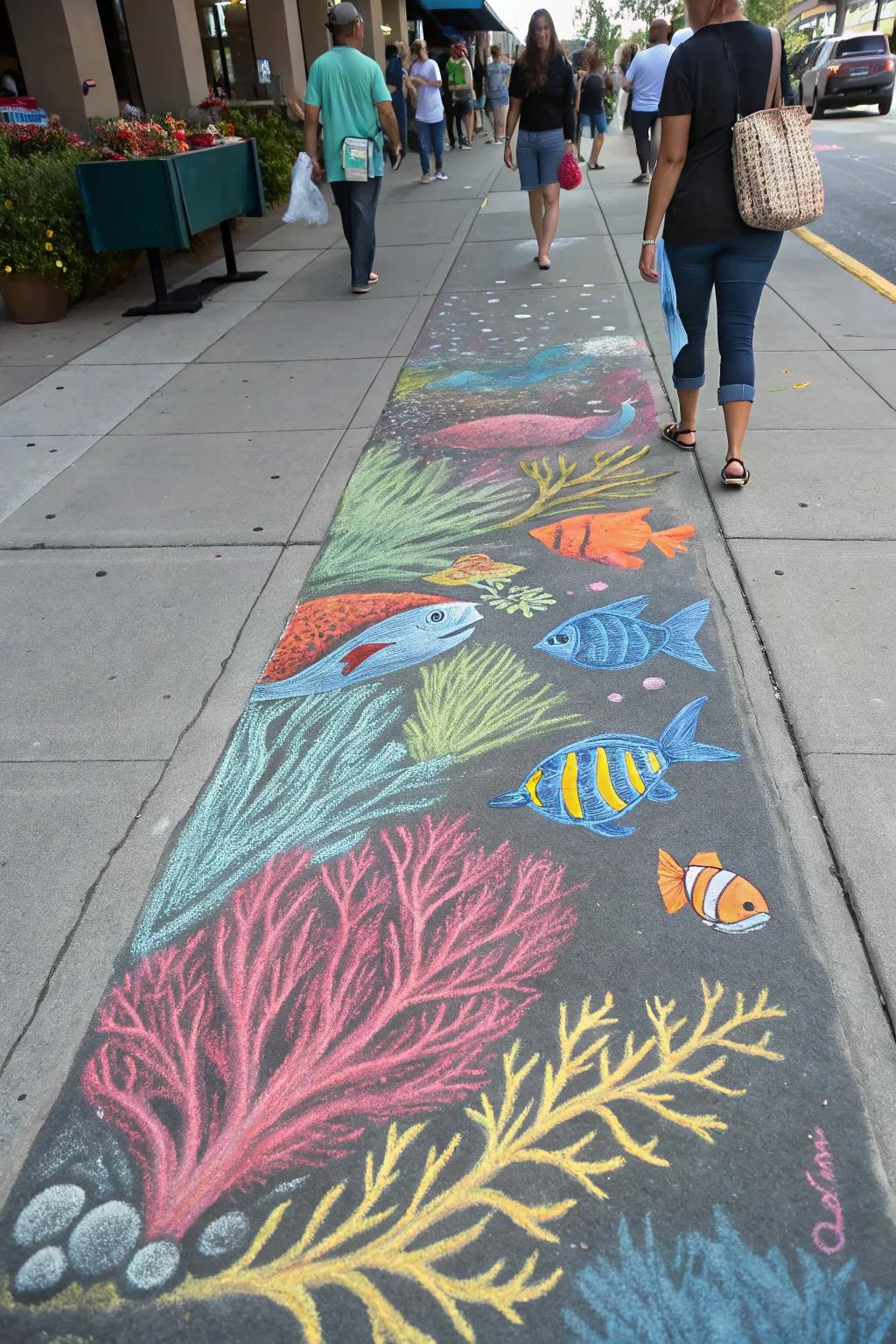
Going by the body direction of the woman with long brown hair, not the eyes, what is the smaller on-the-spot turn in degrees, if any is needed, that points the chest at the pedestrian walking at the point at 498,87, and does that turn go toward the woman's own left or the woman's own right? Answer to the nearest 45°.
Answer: approximately 180°

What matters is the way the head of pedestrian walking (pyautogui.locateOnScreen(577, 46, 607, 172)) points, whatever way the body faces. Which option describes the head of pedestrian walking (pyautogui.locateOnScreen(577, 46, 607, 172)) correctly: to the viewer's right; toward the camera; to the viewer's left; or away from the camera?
away from the camera

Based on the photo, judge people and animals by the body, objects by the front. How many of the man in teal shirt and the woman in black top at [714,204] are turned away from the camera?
2

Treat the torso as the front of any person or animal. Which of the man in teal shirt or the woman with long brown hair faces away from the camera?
the man in teal shirt

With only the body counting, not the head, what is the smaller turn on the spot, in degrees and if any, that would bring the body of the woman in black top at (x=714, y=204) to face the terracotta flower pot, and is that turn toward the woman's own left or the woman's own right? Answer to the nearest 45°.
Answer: approximately 45° to the woman's own left

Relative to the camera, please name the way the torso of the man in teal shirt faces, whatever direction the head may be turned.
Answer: away from the camera

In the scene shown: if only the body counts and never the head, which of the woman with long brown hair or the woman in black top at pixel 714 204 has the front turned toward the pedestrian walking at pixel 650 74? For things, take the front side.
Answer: the woman in black top

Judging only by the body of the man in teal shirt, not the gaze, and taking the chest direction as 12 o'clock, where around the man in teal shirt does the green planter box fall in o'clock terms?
The green planter box is roughly at 9 o'clock from the man in teal shirt.

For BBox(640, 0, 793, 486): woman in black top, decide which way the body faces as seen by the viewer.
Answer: away from the camera

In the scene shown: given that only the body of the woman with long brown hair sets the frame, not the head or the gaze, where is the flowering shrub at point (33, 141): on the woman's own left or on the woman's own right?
on the woman's own right

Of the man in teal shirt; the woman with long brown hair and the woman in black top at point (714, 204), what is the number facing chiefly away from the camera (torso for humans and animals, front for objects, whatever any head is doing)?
2

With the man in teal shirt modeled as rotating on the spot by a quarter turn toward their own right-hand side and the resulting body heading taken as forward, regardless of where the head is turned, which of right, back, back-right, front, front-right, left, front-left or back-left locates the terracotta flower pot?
back

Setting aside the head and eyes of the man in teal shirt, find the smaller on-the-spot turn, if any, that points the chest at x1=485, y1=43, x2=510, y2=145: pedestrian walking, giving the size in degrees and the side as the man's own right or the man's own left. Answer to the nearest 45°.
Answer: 0° — they already face them

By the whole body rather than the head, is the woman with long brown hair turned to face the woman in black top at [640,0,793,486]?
yes

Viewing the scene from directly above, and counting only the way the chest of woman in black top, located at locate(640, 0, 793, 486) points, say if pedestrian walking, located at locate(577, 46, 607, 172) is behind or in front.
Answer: in front

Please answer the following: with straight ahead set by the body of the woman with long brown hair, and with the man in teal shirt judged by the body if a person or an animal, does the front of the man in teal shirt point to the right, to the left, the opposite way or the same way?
the opposite way

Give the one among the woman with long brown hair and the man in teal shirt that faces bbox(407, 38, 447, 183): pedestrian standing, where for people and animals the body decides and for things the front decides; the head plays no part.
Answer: the man in teal shirt
